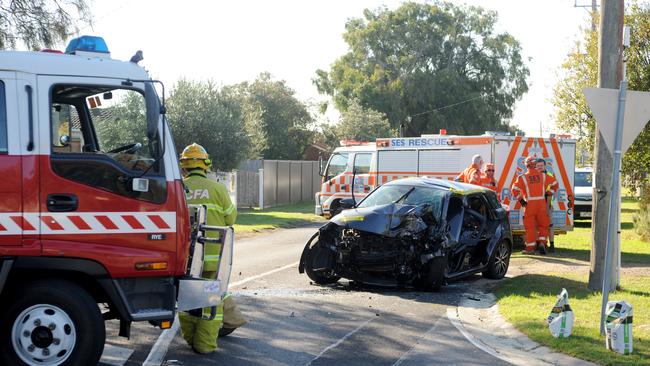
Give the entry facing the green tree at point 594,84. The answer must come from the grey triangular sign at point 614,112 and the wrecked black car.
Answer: the grey triangular sign

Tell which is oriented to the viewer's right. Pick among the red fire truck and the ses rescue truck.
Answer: the red fire truck

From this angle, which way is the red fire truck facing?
to the viewer's right

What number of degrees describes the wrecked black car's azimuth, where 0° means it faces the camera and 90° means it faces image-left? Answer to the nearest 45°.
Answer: approximately 45°

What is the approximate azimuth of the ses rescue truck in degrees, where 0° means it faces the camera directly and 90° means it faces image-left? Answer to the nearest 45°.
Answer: approximately 135°

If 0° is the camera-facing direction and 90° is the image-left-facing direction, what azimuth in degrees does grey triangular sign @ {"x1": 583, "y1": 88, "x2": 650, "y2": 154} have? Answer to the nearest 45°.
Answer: approximately 180°

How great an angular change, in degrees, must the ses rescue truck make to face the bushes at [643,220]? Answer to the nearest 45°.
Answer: approximately 135° to its right

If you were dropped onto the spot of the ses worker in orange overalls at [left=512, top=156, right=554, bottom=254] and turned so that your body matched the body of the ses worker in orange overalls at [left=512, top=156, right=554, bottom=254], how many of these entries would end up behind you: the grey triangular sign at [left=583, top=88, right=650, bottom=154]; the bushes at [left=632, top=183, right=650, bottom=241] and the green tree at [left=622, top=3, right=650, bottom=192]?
1
